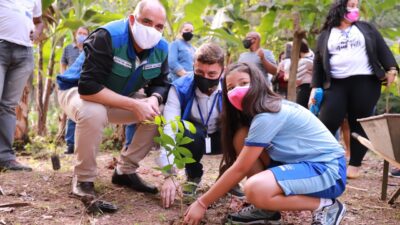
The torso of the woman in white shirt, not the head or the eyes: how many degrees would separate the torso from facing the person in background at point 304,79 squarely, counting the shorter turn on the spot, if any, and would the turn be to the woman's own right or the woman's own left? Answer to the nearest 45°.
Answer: approximately 180°

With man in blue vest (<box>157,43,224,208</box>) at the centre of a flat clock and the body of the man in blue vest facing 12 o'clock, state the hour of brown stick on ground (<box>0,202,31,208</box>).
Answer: The brown stick on ground is roughly at 2 o'clock from the man in blue vest.

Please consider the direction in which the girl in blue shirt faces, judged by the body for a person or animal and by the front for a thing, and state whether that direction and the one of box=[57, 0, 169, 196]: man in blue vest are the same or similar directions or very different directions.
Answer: very different directions

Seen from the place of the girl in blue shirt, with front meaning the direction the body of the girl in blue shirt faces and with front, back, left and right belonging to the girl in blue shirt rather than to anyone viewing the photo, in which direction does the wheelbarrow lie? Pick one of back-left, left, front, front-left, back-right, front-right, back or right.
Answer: back-right

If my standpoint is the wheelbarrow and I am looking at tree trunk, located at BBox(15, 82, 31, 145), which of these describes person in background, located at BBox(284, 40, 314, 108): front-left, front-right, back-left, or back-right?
front-right

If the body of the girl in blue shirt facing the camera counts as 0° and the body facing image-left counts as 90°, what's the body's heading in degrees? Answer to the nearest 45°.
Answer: approximately 90°

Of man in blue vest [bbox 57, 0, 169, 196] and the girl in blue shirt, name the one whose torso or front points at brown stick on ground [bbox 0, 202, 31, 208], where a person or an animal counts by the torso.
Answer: the girl in blue shirt

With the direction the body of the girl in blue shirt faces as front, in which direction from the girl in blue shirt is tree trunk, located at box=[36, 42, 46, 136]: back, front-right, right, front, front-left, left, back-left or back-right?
front-right

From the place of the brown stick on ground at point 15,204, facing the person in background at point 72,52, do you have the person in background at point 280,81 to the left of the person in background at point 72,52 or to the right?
right

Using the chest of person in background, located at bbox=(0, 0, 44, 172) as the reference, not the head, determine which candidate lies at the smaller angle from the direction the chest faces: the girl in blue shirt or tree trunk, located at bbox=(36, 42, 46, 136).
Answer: the girl in blue shirt

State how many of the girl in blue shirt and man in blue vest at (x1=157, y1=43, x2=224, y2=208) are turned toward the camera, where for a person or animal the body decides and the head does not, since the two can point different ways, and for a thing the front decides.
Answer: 1
